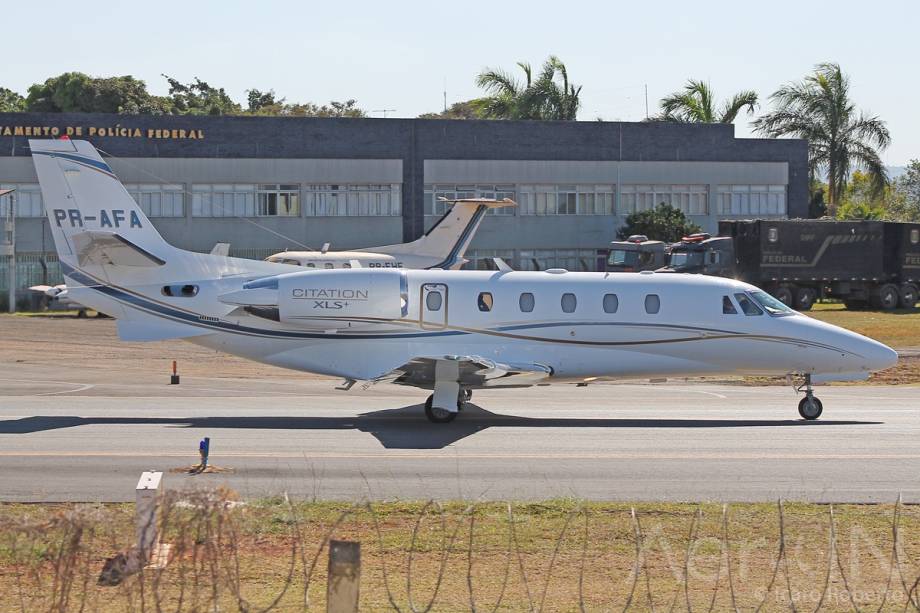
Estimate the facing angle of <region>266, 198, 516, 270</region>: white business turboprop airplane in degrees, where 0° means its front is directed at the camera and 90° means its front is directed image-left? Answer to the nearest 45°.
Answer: approximately 90°

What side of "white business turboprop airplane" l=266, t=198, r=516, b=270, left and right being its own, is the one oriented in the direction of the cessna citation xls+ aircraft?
left

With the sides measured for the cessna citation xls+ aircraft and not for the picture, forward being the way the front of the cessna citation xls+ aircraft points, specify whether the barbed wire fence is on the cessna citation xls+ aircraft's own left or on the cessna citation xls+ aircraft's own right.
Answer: on the cessna citation xls+ aircraft's own right

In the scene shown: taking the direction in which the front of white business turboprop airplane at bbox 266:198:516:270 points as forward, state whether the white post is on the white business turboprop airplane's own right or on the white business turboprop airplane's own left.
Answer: on the white business turboprop airplane's own left

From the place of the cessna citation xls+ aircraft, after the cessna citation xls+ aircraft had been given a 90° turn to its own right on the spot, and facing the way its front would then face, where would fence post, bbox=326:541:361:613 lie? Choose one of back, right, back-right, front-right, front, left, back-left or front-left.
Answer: front

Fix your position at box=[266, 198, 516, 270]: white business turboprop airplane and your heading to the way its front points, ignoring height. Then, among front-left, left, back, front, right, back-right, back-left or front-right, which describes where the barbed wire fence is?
left

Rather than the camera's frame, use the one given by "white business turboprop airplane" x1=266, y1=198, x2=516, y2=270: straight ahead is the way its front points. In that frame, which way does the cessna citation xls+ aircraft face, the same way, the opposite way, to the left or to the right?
the opposite way

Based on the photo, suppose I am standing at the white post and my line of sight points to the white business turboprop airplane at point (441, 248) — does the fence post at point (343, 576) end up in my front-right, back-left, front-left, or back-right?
back-right

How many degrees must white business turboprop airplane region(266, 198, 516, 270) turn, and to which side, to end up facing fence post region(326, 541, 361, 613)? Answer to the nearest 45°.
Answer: approximately 90° to its left

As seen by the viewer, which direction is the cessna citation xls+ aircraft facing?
to the viewer's right
